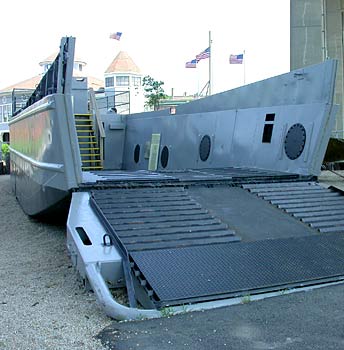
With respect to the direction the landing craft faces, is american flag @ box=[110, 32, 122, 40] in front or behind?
behind

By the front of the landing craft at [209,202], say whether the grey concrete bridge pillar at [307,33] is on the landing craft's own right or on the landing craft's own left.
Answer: on the landing craft's own left
